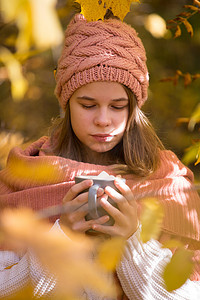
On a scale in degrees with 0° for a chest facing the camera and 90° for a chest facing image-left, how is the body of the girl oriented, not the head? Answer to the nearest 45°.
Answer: approximately 0°

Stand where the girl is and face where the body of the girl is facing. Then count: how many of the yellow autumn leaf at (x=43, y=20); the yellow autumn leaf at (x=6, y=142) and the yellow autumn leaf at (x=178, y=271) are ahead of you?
2

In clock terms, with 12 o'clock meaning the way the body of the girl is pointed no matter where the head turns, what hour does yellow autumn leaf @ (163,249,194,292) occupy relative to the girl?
The yellow autumn leaf is roughly at 12 o'clock from the girl.
